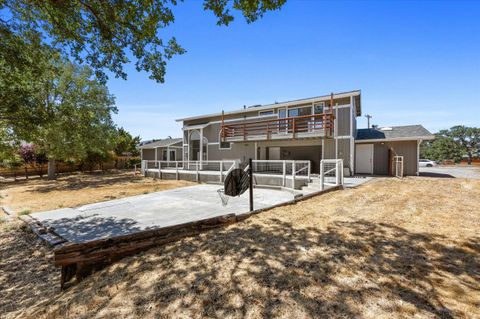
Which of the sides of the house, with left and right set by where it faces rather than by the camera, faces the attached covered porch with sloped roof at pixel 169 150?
right

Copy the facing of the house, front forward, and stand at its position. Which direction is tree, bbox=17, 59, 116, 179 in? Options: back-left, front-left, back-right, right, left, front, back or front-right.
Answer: front-right

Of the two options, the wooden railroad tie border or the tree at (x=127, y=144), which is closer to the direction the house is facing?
the wooden railroad tie border

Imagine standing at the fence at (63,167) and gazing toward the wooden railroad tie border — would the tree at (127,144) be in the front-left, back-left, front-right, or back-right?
back-left

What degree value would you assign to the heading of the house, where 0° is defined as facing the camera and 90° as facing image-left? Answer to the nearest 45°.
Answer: approximately 45°

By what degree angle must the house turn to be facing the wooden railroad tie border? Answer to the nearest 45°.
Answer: approximately 45° to its left

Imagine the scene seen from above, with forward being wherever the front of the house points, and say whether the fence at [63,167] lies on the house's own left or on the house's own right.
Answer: on the house's own right

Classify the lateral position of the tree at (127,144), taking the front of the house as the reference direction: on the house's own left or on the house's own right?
on the house's own right
